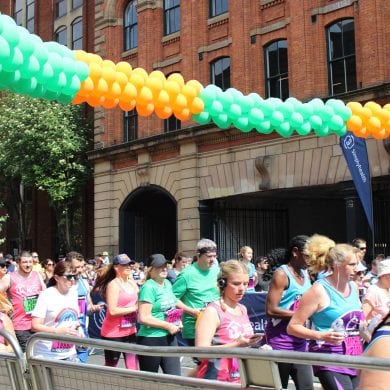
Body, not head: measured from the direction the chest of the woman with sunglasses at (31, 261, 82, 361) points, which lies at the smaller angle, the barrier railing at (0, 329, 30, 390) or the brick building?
the barrier railing

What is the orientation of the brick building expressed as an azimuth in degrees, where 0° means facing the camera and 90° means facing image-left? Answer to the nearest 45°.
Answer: approximately 45°

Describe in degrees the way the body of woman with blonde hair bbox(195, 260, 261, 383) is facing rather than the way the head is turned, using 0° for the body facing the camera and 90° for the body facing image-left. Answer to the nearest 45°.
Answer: approximately 315°

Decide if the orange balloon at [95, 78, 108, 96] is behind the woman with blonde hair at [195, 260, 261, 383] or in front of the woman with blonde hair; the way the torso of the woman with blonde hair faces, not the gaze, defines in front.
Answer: behind

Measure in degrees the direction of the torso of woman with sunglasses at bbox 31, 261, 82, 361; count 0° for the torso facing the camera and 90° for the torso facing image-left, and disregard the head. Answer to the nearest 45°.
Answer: approximately 315°

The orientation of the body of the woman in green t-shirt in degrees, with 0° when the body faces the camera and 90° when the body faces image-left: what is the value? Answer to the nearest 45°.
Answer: approximately 315°

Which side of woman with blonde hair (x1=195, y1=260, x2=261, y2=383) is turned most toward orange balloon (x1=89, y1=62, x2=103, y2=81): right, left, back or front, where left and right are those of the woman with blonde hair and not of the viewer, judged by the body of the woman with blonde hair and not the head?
back

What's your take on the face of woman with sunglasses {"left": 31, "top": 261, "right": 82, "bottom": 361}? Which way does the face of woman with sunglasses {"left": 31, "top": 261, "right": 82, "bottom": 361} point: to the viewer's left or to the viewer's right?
to the viewer's right

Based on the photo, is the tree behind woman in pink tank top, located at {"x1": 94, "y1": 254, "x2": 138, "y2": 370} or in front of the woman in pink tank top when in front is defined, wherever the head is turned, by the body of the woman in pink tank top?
behind
